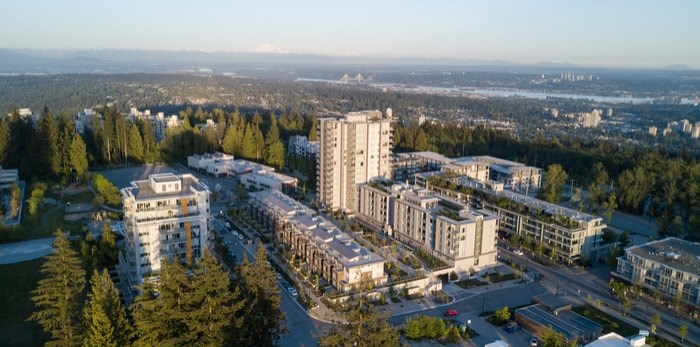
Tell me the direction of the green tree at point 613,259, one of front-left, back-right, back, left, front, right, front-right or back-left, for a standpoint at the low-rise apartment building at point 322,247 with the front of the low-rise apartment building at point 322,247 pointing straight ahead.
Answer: back-left

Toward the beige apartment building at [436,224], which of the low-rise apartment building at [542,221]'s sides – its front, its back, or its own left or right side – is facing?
front

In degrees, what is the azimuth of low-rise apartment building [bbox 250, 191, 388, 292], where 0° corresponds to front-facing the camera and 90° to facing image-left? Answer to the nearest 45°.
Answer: approximately 45°

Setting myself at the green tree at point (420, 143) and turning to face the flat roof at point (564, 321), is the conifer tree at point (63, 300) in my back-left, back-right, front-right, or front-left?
front-right

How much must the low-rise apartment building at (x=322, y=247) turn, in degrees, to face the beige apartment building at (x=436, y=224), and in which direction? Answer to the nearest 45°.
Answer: approximately 135° to its left

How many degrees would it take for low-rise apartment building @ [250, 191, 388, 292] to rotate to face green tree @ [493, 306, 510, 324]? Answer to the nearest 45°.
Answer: approximately 90° to its left

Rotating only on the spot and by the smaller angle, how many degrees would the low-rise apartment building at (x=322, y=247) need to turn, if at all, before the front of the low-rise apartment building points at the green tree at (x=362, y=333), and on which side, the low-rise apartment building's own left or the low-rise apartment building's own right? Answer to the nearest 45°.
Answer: approximately 45° to the low-rise apartment building's own left

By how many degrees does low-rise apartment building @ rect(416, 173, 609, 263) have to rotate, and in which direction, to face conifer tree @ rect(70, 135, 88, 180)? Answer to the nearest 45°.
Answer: approximately 45° to its right

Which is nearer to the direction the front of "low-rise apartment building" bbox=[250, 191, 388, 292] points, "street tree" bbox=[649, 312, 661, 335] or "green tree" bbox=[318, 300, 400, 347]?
the green tree

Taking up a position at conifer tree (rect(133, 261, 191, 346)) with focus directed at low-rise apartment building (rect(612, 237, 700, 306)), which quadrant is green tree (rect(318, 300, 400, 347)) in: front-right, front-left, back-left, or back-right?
front-right

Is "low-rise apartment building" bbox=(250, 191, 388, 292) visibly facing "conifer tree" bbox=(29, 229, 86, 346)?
yes

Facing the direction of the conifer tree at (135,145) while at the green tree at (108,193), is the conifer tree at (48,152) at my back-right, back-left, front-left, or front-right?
front-left
